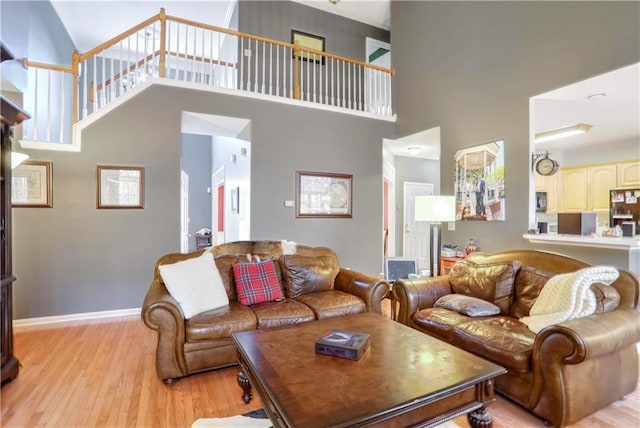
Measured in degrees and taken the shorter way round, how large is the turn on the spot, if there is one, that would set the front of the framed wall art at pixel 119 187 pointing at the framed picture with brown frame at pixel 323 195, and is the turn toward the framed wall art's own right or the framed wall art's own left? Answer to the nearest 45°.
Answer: approximately 90° to the framed wall art's own left

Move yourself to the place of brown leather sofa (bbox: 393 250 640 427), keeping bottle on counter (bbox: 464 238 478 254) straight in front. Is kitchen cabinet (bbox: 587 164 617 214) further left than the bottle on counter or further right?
right

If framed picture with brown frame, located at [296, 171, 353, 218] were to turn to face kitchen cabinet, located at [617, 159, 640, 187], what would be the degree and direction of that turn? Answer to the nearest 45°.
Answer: approximately 45° to its left

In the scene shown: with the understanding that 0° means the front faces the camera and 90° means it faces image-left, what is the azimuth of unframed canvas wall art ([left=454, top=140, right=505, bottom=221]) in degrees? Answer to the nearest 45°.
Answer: approximately 45°

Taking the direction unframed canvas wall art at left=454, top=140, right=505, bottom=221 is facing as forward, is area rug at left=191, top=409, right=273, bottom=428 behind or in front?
in front

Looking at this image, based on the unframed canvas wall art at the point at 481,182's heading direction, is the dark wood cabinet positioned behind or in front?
in front

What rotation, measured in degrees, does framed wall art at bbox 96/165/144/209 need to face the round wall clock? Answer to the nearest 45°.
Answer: approximately 45° to its left

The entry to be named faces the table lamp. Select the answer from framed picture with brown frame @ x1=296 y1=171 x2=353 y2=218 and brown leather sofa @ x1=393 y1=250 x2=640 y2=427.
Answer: the framed picture with brown frame

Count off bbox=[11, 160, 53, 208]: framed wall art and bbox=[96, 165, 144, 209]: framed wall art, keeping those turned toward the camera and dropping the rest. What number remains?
2

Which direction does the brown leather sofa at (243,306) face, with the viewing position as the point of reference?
facing the viewer and to the right of the viewer

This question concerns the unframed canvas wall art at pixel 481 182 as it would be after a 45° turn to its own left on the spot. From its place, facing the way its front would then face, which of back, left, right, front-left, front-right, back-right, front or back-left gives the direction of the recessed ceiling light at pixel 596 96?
left

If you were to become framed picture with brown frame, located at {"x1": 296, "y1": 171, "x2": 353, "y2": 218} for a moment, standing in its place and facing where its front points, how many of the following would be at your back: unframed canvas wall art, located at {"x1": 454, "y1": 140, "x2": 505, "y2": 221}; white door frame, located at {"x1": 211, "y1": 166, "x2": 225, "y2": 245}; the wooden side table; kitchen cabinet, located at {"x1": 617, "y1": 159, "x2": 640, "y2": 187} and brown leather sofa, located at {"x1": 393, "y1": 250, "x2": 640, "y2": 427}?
1

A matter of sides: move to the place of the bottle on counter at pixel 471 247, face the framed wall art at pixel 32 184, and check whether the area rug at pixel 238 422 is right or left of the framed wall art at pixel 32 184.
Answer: left

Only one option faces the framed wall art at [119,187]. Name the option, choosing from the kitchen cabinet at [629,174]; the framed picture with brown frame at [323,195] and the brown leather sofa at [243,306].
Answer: the kitchen cabinet

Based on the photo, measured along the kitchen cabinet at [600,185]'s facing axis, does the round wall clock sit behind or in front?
in front
